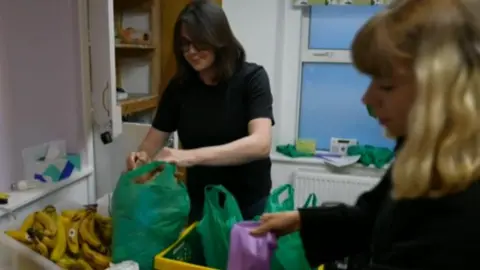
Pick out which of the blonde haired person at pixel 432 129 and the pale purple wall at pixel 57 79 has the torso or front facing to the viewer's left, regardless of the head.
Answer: the blonde haired person

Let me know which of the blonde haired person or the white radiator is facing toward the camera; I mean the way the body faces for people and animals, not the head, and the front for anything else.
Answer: the white radiator

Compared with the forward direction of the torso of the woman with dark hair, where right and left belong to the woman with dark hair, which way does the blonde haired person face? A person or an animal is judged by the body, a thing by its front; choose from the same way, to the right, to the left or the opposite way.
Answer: to the right

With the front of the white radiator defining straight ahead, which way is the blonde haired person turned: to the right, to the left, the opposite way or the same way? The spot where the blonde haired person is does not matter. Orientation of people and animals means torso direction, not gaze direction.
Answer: to the right

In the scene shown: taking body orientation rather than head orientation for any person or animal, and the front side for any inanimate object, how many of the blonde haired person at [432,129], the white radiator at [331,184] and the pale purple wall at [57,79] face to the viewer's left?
1

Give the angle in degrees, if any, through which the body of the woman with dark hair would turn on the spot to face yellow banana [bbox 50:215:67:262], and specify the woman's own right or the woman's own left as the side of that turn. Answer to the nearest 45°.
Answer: approximately 45° to the woman's own right

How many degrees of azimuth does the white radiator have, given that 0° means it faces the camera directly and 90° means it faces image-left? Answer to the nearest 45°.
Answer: approximately 0°

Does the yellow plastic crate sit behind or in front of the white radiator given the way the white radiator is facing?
in front

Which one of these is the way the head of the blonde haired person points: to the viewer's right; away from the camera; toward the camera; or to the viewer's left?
to the viewer's left

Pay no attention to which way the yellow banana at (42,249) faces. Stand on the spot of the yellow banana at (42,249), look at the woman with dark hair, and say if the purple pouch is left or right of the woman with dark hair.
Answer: right

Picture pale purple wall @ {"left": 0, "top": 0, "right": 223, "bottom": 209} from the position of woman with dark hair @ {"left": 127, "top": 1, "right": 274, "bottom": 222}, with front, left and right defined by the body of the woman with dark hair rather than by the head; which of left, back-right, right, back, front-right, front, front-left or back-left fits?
right

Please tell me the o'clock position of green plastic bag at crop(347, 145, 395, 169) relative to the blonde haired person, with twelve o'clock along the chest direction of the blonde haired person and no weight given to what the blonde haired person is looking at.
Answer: The green plastic bag is roughly at 3 o'clock from the blonde haired person.

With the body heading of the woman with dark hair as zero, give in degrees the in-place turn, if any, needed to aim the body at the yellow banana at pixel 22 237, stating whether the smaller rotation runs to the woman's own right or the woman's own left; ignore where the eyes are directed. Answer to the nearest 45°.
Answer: approximately 45° to the woman's own right

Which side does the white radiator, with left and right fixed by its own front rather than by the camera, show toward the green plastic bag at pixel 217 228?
front

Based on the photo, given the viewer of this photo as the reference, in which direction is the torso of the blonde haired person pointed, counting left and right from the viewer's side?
facing to the left of the viewer
